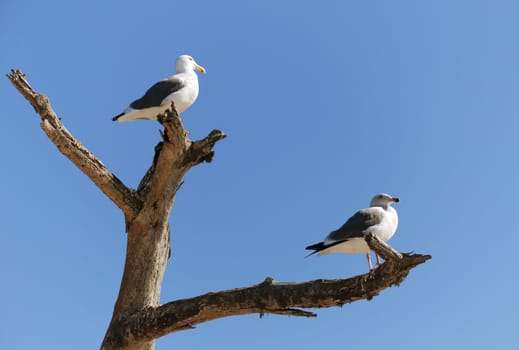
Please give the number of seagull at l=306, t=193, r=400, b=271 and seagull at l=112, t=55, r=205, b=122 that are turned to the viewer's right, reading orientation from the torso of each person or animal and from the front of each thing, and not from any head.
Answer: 2

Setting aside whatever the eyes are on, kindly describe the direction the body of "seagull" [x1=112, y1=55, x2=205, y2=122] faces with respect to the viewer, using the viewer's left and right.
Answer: facing to the right of the viewer

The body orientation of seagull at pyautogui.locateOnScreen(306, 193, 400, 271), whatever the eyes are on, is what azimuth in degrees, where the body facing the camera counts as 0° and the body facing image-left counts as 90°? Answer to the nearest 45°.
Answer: approximately 270°
